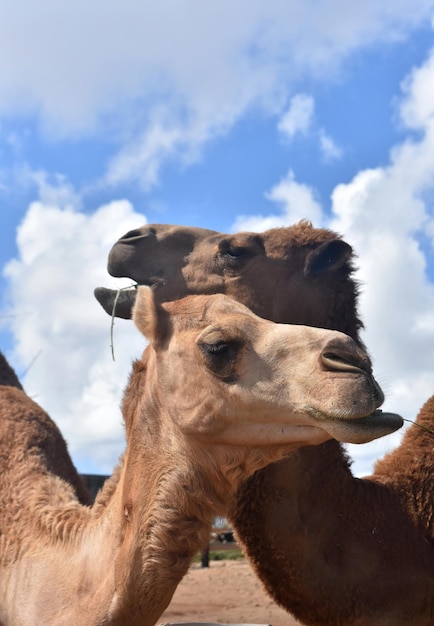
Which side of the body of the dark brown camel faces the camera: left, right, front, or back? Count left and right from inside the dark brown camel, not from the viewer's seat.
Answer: left

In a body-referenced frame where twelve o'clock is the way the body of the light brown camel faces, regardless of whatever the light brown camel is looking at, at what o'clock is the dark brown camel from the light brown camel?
The dark brown camel is roughly at 10 o'clock from the light brown camel.

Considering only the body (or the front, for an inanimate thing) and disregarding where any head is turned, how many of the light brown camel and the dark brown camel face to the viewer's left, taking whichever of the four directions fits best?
1

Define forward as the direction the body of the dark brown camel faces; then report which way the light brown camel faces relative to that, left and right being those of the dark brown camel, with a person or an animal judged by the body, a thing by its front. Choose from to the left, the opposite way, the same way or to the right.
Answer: the opposite way

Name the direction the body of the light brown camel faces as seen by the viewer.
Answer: to the viewer's right
